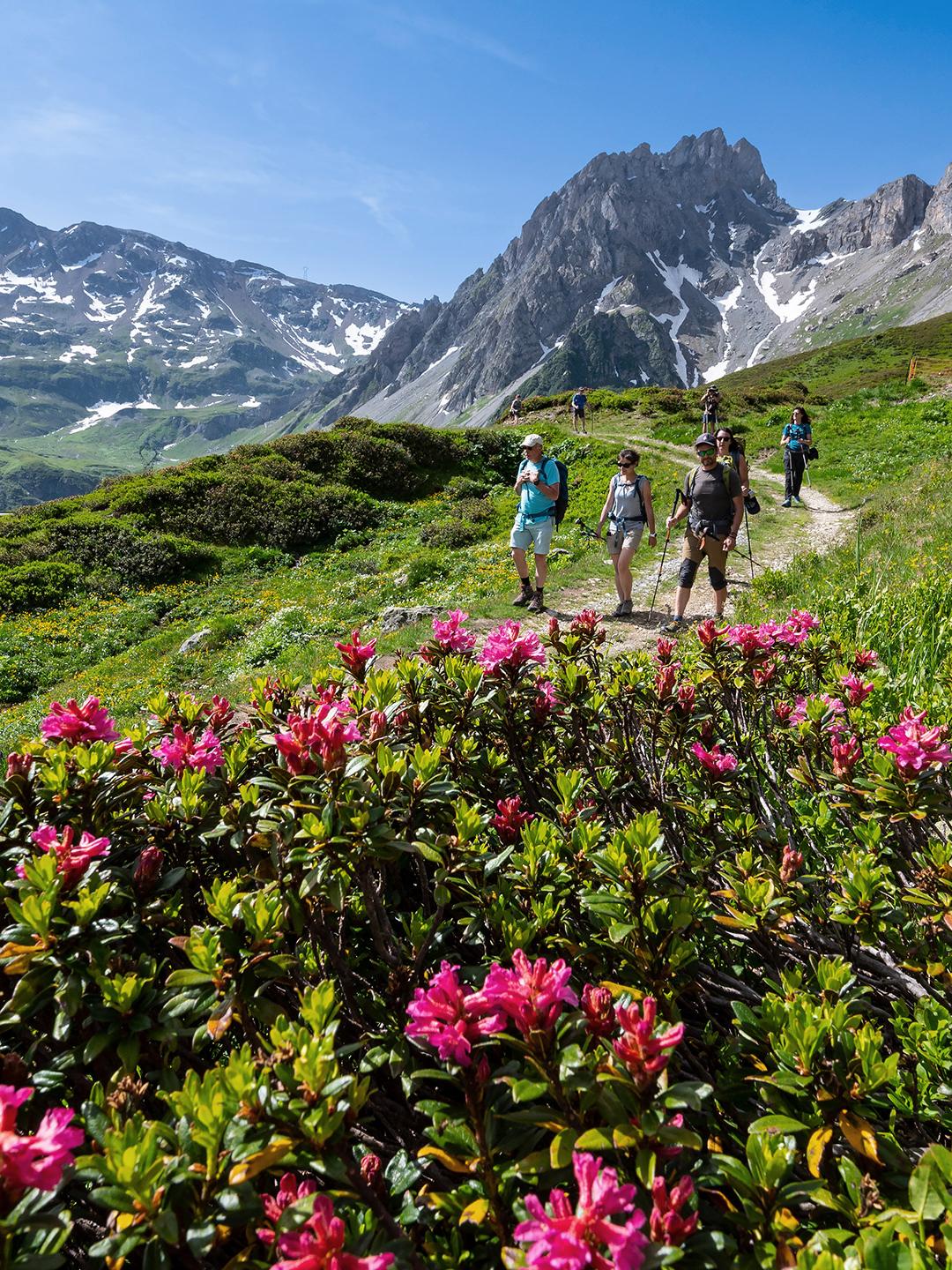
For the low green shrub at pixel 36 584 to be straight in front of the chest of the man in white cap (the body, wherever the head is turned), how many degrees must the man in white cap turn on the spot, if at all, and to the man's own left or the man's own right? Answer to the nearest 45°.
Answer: approximately 90° to the man's own right

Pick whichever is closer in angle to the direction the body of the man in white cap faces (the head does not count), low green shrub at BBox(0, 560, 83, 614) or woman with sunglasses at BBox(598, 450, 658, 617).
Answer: the low green shrub

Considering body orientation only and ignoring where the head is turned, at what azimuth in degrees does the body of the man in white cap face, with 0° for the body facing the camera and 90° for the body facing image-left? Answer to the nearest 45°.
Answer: approximately 45°

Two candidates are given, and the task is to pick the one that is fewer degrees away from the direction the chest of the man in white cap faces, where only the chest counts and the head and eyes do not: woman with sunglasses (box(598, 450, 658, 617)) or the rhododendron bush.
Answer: the rhododendron bush

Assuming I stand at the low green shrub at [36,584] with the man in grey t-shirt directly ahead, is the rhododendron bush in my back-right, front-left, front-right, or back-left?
front-right

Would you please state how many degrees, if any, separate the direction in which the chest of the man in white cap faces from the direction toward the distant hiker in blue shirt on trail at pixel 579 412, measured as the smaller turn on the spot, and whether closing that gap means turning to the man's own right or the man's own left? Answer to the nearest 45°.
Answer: approximately 135° to the man's own right

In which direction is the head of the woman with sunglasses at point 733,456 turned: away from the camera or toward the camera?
toward the camera

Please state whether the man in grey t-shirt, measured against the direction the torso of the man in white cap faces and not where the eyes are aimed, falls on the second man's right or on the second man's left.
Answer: on the second man's left

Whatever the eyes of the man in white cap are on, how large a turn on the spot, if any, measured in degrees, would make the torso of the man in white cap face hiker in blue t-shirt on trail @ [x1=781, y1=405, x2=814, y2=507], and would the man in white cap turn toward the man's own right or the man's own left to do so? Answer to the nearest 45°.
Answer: approximately 180°
